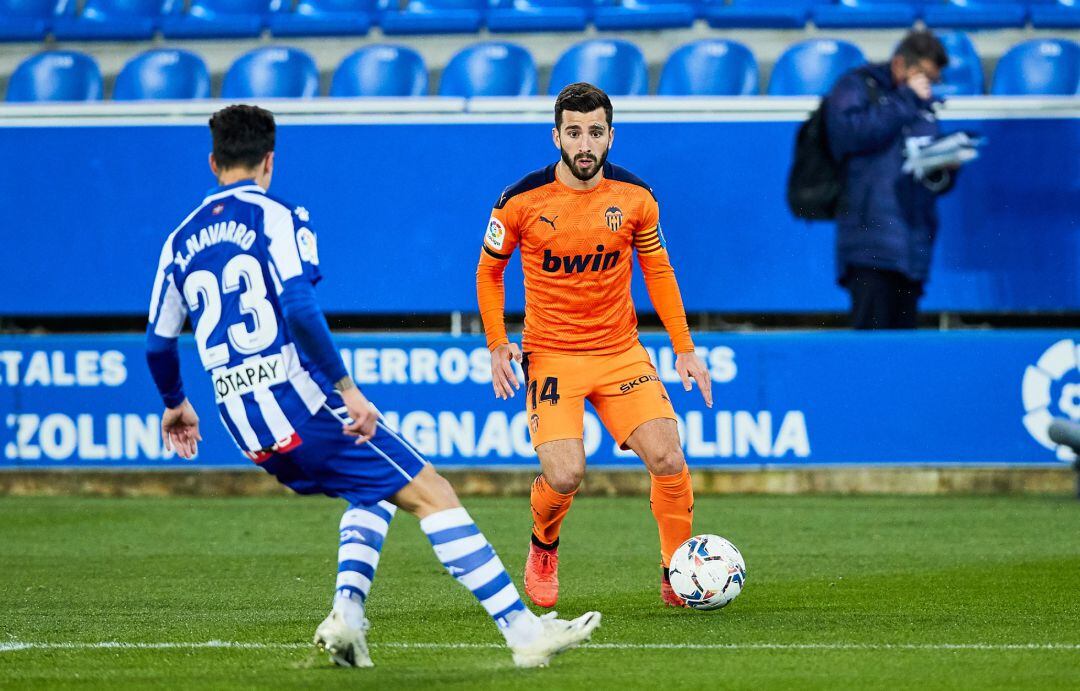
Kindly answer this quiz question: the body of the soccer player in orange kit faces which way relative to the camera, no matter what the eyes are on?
toward the camera

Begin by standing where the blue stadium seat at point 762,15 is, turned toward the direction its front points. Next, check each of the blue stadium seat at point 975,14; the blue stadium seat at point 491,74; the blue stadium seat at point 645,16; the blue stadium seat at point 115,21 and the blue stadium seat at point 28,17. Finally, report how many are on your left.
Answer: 1

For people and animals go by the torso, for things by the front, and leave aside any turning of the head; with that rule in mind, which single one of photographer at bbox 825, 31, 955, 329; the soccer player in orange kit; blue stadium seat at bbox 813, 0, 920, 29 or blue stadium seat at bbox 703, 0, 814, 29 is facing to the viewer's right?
the photographer

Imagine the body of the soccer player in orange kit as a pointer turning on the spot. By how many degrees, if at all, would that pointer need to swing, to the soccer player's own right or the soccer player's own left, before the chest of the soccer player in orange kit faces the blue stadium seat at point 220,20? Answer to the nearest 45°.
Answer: approximately 135° to the soccer player's own right

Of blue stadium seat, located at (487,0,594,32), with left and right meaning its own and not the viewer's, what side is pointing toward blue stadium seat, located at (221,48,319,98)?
right

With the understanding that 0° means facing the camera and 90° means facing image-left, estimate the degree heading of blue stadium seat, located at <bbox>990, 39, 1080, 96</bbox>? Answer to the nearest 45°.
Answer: approximately 0°

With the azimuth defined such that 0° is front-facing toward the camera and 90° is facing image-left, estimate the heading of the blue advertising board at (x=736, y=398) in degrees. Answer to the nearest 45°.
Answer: approximately 0°

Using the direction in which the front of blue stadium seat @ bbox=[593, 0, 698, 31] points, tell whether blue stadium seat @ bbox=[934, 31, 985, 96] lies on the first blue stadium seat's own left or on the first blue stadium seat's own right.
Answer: on the first blue stadium seat's own left

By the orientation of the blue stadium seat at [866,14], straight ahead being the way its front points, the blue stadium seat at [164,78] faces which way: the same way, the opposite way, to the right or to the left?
the same way

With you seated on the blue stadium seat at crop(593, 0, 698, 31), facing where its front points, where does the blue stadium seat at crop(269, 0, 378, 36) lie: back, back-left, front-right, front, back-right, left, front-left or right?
right

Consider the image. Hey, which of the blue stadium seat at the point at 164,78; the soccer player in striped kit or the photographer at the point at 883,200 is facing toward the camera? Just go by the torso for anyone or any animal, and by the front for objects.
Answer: the blue stadium seat

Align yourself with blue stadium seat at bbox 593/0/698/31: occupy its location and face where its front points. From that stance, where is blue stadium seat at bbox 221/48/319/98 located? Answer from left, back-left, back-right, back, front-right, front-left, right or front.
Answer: right

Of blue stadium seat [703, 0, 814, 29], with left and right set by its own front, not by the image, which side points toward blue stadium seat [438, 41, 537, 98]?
right

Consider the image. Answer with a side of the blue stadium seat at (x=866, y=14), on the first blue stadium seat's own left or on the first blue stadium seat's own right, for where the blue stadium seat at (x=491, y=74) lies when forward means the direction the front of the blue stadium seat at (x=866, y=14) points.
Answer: on the first blue stadium seat's own right

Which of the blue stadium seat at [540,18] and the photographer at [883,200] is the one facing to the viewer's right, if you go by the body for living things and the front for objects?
the photographer

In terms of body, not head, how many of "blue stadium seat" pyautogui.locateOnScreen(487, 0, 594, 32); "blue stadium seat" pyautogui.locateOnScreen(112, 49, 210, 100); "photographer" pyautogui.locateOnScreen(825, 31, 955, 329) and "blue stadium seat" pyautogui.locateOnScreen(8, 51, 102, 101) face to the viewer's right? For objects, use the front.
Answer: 1

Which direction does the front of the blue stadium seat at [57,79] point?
toward the camera

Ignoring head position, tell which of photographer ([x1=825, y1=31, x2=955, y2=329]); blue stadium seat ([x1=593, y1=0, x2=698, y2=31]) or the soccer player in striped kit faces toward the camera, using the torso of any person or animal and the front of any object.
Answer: the blue stadium seat

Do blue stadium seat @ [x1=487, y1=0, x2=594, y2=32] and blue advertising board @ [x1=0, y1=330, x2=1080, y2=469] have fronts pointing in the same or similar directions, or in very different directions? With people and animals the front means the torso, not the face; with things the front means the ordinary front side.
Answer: same or similar directions

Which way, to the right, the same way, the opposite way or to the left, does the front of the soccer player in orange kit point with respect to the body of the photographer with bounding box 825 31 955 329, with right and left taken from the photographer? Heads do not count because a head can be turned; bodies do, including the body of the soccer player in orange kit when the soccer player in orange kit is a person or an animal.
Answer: to the right

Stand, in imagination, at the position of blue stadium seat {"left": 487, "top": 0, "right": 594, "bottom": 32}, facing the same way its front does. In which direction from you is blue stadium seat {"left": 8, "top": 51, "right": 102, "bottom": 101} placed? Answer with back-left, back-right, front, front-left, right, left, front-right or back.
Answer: right
